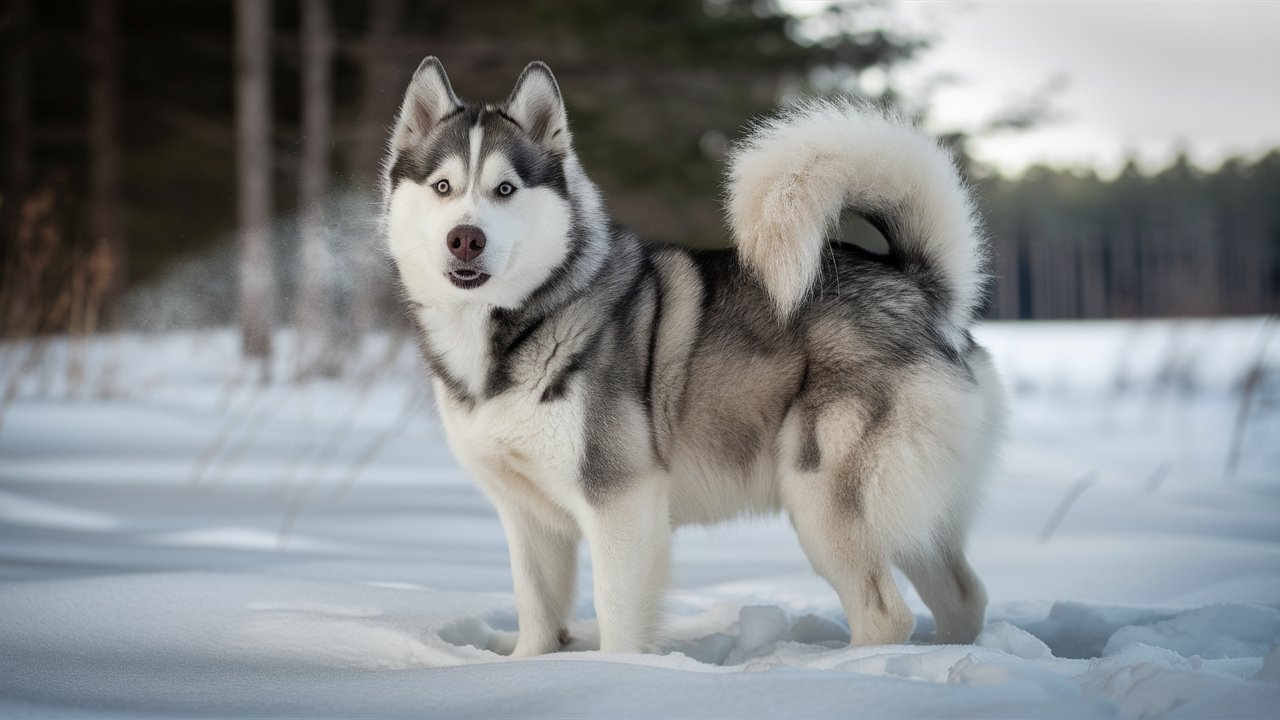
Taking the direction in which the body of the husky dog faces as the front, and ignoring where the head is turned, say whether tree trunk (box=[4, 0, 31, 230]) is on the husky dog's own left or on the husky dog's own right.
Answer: on the husky dog's own right

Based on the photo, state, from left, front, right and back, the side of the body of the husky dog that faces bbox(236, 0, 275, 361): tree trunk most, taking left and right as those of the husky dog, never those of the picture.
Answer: right

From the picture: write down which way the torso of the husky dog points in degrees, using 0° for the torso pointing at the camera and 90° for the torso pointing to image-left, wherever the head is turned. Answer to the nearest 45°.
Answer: approximately 45°

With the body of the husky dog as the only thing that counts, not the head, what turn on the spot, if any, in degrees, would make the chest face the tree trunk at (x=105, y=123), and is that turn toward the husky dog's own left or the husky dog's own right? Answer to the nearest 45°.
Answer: approximately 90° to the husky dog's own right
